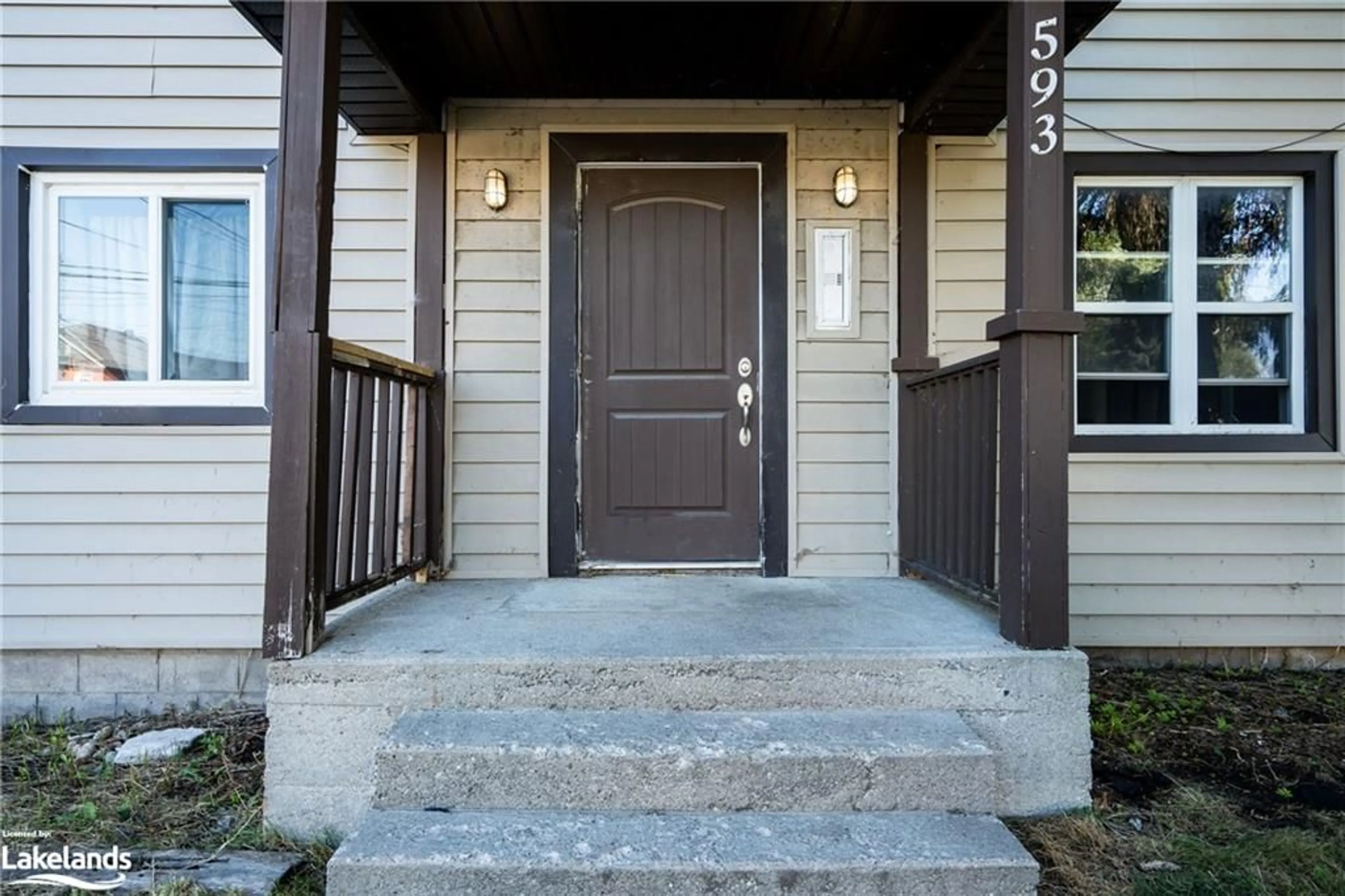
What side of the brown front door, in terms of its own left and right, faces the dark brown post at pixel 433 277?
right

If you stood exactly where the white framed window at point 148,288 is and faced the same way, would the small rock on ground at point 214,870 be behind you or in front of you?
in front

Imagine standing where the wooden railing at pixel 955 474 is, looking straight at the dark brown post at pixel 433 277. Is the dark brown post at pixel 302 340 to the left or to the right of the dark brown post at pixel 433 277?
left

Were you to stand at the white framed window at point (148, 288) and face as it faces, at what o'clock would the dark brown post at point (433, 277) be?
The dark brown post is roughly at 10 o'clock from the white framed window.

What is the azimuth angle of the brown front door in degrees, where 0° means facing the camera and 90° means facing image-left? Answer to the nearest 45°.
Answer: approximately 0°

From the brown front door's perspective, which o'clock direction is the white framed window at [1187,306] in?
The white framed window is roughly at 9 o'clock from the brown front door.

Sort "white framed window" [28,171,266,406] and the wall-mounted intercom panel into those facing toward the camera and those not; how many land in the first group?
2

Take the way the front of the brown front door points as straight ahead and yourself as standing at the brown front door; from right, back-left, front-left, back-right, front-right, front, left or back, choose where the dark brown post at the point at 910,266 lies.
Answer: left

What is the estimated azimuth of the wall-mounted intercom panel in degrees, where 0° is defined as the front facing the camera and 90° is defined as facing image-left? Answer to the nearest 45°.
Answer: approximately 0°

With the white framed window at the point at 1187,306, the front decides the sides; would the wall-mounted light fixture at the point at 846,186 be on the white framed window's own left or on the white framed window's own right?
on the white framed window's own right
